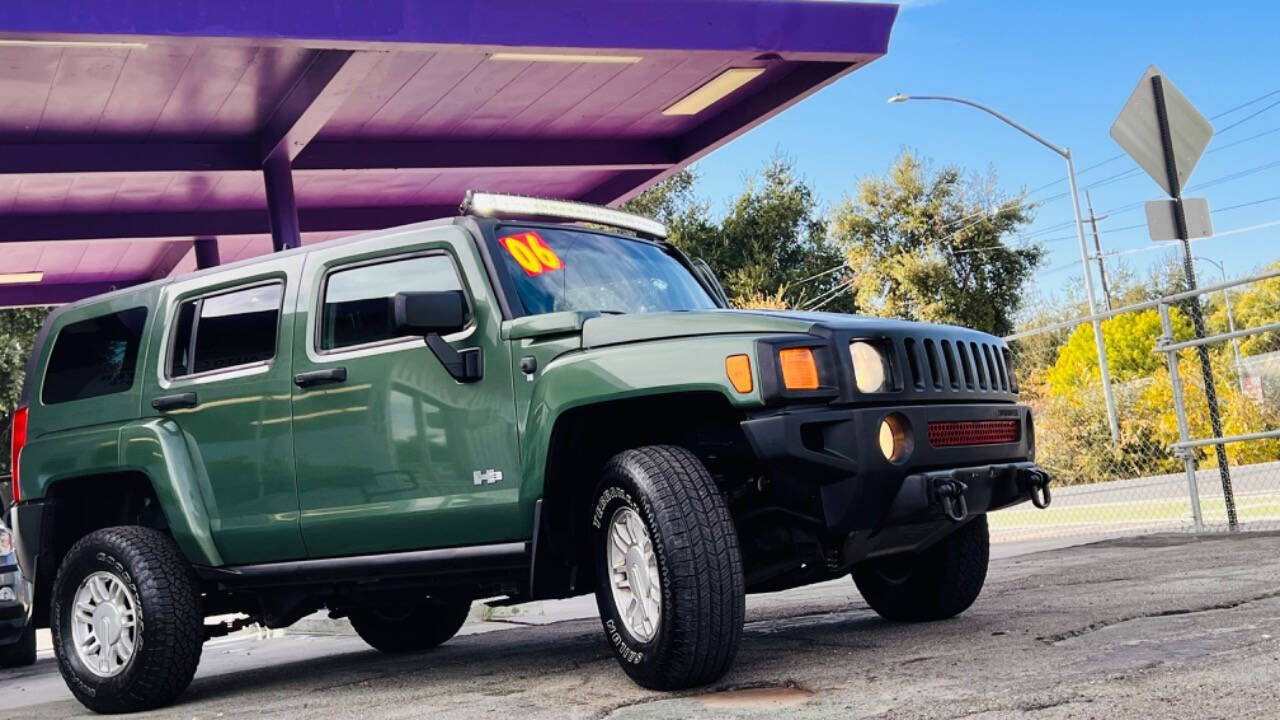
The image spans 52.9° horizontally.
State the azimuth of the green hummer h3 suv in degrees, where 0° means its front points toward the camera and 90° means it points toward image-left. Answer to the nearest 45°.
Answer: approximately 315°

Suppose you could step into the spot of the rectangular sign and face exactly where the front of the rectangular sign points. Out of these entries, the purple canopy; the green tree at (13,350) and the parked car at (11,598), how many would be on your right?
0

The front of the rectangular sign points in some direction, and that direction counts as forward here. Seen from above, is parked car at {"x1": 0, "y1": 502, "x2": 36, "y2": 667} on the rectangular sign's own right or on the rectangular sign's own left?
on the rectangular sign's own left

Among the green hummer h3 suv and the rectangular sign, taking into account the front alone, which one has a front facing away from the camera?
the rectangular sign

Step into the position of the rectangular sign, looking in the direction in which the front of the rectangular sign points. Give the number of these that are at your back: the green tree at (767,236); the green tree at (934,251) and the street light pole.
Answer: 0

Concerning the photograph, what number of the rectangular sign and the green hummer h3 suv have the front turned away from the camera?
1

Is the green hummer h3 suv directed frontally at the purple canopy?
no

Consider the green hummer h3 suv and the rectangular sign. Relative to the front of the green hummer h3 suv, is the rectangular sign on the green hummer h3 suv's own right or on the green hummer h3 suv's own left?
on the green hummer h3 suv's own left

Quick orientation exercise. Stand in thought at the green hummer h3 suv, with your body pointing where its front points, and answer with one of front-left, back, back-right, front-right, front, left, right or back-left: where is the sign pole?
left

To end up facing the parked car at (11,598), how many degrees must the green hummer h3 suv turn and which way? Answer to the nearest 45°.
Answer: approximately 180°

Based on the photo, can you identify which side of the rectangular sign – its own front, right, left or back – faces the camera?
back

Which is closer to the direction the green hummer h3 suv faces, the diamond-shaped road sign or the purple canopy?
the diamond-shaped road sign

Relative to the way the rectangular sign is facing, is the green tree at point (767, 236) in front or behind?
in front

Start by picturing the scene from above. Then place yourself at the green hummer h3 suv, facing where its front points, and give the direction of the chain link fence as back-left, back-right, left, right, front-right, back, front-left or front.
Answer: left

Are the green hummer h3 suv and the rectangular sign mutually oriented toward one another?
no
